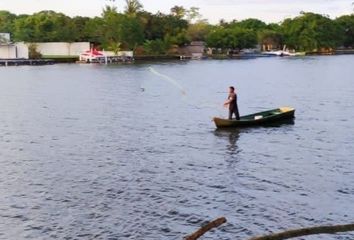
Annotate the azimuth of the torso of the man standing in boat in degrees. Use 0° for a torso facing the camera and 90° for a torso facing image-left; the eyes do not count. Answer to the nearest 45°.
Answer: approximately 90°

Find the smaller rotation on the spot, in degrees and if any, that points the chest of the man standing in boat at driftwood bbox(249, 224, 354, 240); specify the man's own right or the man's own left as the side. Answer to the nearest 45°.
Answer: approximately 90° to the man's own left
